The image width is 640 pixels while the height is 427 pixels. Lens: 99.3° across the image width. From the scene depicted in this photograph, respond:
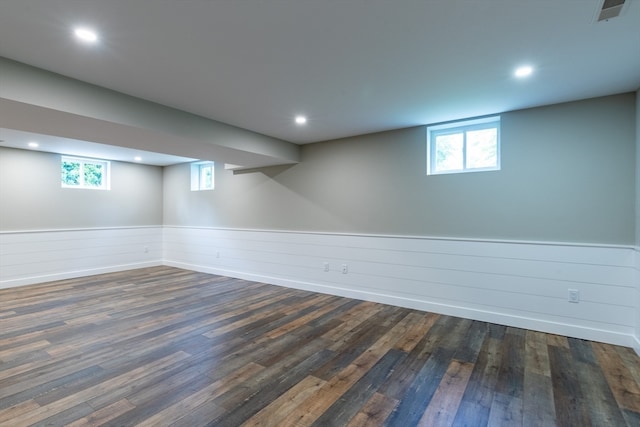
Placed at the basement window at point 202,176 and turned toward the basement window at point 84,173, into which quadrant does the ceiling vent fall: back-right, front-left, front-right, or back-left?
back-left

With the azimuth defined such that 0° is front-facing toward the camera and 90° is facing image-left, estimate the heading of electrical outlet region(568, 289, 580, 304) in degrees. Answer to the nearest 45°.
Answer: approximately 0°

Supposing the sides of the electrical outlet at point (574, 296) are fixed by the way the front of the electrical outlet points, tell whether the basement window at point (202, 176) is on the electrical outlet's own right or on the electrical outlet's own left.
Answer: on the electrical outlet's own right

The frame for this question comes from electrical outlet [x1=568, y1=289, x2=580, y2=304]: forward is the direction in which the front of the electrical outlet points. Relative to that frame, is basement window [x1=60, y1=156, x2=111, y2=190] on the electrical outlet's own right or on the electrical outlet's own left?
on the electrical outlet's own right

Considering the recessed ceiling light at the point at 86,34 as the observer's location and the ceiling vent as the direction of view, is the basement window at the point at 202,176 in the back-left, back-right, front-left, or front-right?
back-left

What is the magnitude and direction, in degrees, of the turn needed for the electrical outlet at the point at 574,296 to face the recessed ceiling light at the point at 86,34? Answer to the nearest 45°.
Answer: approximately 45° to its right
